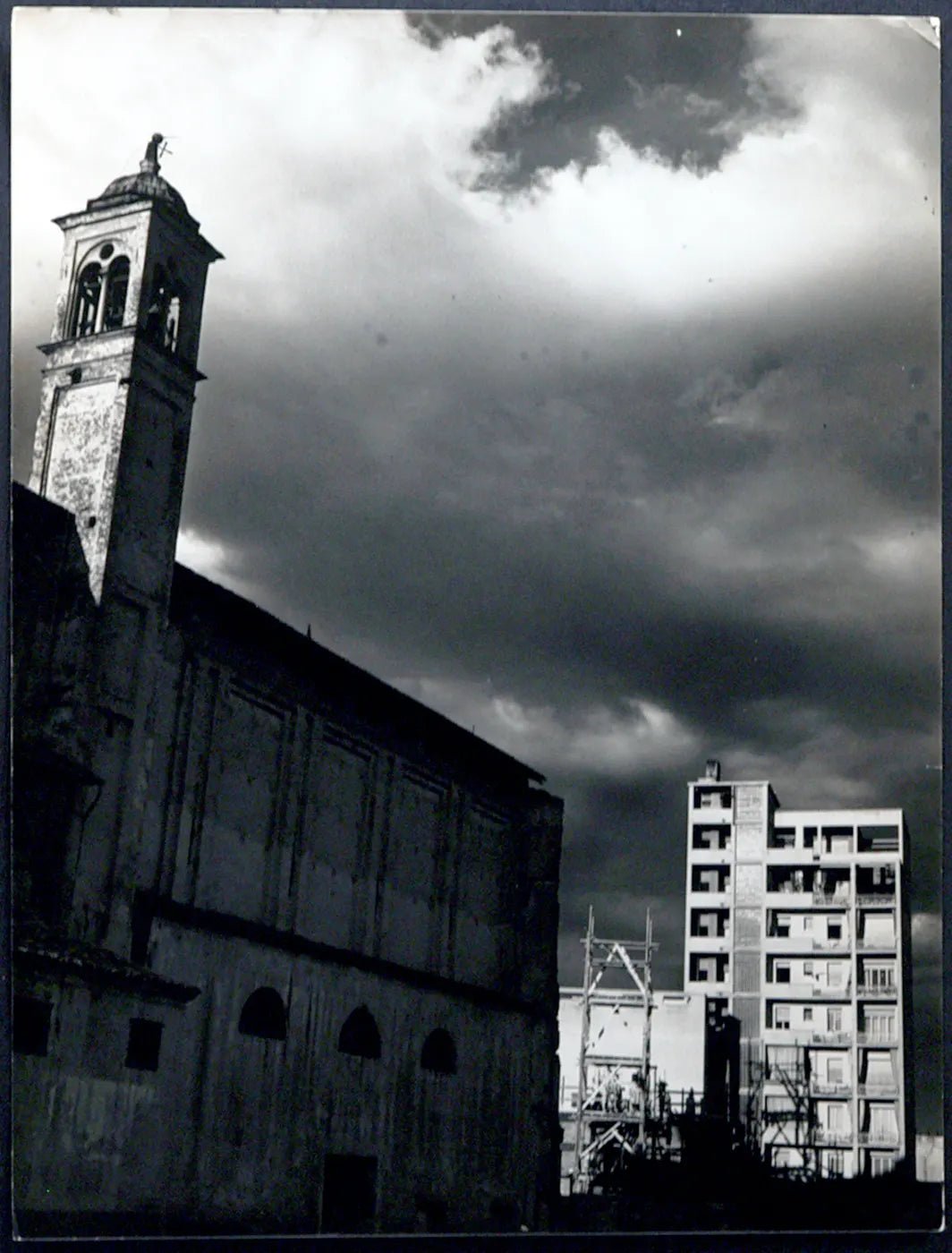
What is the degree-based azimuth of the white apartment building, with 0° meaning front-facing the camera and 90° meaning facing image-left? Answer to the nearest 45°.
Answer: approximately 0°

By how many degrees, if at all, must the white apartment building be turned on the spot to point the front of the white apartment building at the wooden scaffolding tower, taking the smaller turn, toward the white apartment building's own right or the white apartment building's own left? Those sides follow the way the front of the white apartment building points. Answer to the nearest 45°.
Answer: approximately 135° to the white apartment building's own right

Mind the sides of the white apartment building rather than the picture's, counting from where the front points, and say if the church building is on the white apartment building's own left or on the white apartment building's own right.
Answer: on the white apartment building's own right
